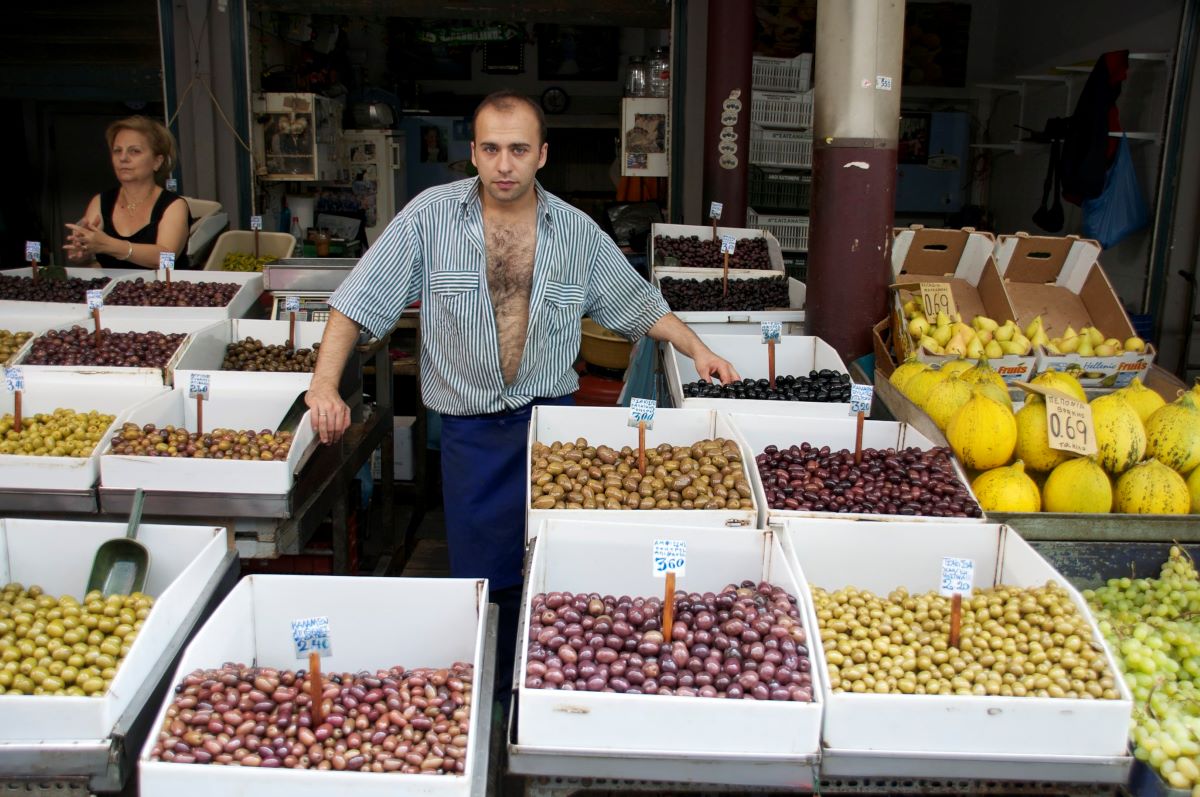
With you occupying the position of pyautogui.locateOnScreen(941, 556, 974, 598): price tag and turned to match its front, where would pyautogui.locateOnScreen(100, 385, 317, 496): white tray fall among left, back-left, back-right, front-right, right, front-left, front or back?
right

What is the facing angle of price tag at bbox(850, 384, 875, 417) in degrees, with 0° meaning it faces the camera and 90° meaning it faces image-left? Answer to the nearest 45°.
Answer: approximately 0°

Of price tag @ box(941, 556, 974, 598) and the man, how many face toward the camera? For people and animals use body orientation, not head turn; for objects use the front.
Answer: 2

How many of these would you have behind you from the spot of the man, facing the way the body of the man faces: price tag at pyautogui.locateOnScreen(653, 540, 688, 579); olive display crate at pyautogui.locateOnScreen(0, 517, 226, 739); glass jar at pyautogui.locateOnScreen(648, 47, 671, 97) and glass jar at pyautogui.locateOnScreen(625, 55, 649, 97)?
2

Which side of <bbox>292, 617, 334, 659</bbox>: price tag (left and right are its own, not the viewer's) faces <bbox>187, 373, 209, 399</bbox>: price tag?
back

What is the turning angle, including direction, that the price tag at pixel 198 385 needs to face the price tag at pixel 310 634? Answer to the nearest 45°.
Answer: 0° — it already faces it

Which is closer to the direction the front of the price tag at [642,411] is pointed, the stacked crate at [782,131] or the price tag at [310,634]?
the price tag

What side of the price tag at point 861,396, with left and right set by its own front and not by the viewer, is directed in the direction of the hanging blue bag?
back

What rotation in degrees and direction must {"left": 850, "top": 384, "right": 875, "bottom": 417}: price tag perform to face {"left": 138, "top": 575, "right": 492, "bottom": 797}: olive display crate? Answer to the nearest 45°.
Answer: approximately 45° to its right
